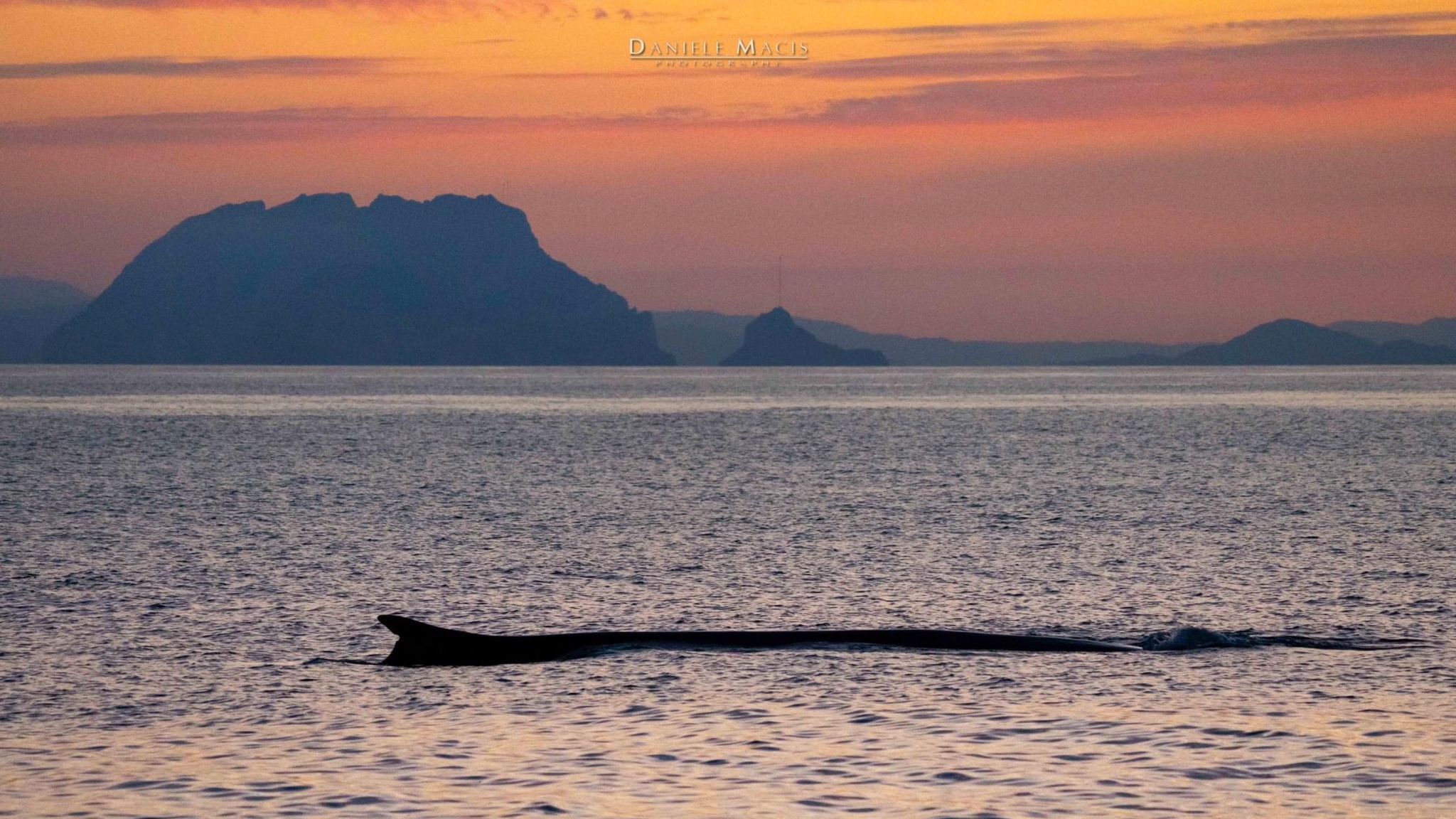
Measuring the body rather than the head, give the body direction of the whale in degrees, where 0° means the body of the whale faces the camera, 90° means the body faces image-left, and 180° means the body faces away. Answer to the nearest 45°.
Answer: approximately 270°
